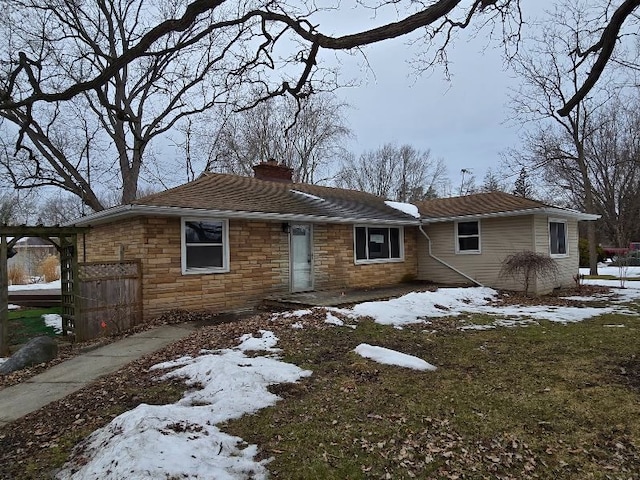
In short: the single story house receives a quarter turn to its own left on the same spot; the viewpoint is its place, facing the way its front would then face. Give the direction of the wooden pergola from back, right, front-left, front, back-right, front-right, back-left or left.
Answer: back

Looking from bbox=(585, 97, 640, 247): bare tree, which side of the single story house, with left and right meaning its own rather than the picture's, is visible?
left

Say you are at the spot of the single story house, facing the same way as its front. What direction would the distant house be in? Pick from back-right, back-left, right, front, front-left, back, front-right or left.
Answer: back

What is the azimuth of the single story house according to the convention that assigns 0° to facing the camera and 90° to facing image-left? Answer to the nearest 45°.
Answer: approximately 315°

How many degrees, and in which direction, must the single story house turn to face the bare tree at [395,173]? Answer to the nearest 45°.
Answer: approximately 135° to its left
